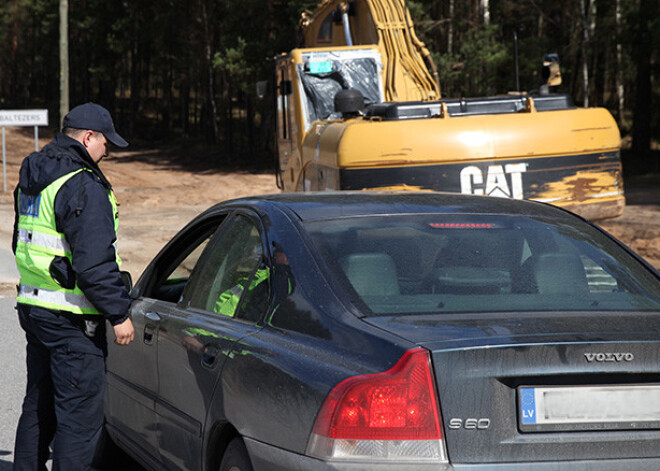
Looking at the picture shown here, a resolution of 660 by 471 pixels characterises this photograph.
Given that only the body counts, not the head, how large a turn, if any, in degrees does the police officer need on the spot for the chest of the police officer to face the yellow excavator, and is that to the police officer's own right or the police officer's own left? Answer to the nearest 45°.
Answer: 0° — they already face it

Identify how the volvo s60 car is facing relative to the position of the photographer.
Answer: facing away from the viewer and to the left of the viewer

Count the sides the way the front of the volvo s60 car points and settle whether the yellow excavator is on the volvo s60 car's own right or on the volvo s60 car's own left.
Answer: on the volvo s60 car's own right

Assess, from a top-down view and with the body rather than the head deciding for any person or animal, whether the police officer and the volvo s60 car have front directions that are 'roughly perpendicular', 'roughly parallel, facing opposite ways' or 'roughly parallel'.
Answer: roughly perpendicular

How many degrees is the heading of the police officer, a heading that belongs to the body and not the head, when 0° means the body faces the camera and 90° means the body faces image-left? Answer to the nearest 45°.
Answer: approximately 225°

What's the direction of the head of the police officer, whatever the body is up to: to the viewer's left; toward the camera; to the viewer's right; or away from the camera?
to the viewer's right
